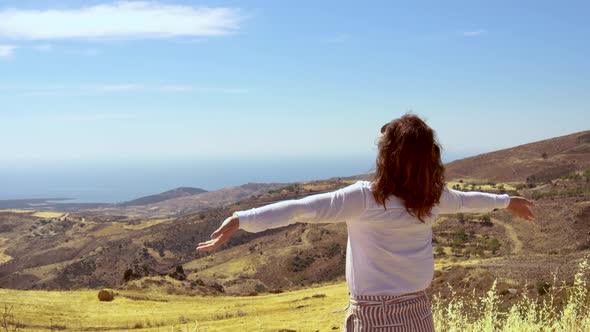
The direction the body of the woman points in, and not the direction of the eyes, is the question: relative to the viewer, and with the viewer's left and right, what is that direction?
facing away from the viewer and to the left of the viewer

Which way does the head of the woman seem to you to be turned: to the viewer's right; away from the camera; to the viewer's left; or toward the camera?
away from the camera

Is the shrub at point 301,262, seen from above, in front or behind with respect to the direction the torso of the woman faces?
in front

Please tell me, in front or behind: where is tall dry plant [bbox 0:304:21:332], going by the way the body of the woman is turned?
in front

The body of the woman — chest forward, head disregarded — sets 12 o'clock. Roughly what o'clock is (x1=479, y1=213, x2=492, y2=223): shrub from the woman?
The shrub is roughly at 2 o'clock from the woman.
